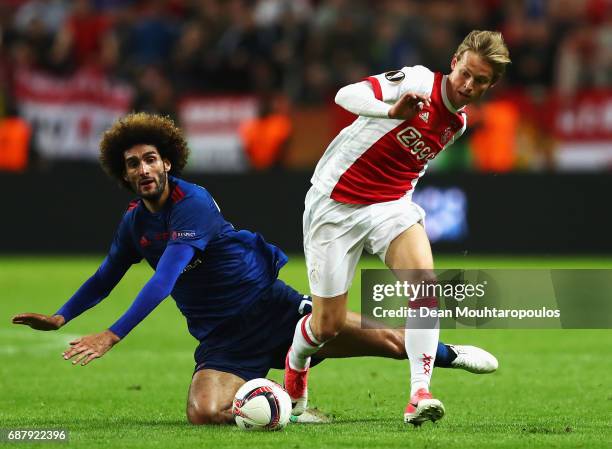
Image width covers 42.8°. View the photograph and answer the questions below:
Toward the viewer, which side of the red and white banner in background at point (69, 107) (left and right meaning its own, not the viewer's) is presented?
front

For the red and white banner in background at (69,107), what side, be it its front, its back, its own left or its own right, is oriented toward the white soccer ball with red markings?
front
